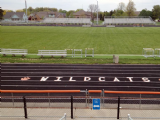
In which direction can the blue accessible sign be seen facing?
toward the camera
